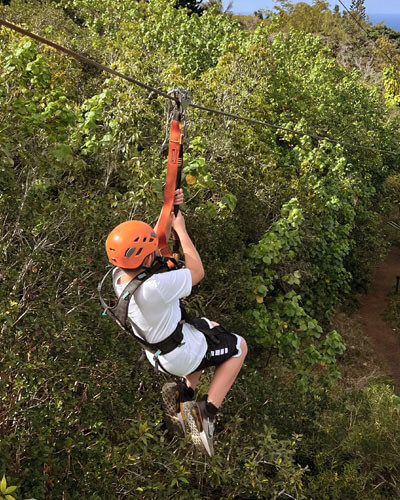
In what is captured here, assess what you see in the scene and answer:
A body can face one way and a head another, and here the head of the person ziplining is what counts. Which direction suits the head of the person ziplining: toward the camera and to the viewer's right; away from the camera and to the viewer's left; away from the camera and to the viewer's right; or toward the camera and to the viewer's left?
away from the camera and to the viewer's right

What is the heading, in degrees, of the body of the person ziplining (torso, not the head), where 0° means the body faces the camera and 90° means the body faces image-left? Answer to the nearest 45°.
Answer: approximately 225°
